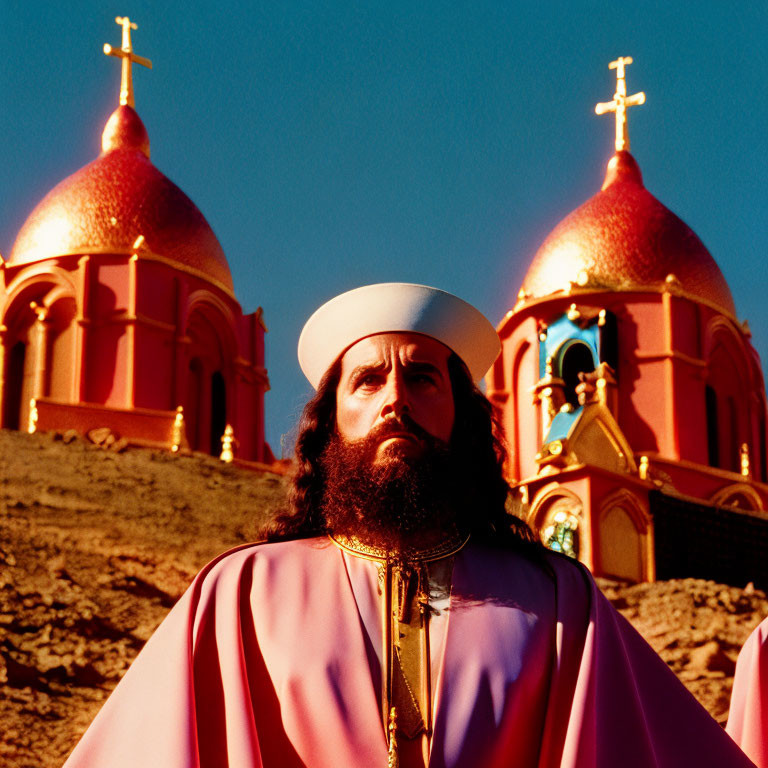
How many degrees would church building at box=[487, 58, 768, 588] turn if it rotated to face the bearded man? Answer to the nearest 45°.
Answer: approximately 45° to its left

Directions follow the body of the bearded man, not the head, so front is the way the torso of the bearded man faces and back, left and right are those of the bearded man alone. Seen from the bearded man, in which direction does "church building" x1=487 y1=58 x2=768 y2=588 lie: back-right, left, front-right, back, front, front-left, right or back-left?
back

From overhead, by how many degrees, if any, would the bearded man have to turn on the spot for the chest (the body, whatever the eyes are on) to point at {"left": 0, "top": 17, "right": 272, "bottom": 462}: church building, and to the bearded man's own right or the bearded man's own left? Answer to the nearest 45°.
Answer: approximately 180°

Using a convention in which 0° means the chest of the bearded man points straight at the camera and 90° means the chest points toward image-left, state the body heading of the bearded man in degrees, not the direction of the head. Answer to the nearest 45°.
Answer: approximately 0°
